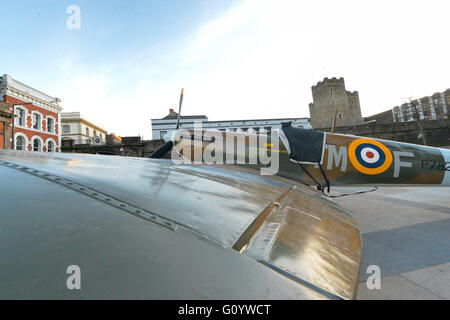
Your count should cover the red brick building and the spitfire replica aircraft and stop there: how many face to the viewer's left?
1

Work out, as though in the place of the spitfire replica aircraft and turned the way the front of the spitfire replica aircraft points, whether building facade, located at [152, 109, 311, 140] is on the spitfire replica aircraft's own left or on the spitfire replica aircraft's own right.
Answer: on the spitfire replica aircraft's own right

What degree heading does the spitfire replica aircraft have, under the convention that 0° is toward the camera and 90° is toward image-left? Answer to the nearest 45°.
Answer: approximately 90°

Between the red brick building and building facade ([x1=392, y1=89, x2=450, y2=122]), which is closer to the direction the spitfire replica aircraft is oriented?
the red brick building

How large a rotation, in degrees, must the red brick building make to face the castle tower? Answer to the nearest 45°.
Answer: approximately 45° to its left

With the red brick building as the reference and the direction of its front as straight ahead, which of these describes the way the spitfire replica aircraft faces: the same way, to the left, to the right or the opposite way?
the opposite way

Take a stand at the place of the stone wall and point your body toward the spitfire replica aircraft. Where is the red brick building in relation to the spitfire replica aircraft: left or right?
right

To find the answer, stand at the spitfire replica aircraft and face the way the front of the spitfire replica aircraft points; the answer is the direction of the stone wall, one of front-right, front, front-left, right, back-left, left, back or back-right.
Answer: back-right

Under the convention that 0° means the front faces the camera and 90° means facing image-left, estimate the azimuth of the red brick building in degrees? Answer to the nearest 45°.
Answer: approximately 315°
